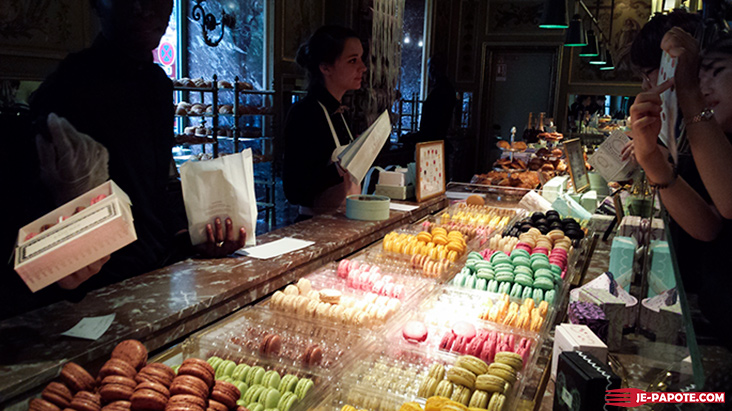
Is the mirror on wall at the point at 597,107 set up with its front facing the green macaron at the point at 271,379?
yes

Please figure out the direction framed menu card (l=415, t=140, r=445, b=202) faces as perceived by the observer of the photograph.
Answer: facing the viewer and to the right of the viewer

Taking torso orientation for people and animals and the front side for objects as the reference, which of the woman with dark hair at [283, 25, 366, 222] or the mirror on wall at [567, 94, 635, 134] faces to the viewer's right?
the woman with dark hair

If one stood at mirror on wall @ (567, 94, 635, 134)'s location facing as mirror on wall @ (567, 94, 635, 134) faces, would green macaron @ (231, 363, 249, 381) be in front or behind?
in front

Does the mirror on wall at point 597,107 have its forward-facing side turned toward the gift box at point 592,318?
yes

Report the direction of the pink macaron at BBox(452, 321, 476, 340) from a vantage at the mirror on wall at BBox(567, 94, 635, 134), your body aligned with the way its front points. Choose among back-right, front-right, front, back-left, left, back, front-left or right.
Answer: front

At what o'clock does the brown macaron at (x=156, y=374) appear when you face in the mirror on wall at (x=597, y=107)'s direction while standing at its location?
The brown macaron is roughly at 12 o'clock from the mirror on wall.

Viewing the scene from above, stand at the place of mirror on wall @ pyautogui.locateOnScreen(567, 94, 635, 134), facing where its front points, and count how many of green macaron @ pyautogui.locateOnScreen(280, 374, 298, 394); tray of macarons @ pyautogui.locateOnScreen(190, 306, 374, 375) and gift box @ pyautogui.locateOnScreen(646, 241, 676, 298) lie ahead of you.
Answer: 3

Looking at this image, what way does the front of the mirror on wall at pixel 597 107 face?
toward the camera

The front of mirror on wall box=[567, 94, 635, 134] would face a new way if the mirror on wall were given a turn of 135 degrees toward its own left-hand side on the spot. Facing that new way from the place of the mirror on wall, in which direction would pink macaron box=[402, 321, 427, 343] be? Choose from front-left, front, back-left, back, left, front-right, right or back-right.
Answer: back-right

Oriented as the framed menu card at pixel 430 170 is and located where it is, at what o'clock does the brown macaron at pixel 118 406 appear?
The brown macaron is roughly at 2 o'clock from the framed menu card.

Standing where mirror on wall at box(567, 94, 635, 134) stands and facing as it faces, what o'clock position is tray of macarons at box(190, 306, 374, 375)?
The tray of macarons is roughly at 12 o'clock from the mirror on wall.

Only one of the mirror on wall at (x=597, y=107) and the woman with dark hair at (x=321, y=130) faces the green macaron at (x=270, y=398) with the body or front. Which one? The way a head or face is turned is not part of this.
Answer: the mirror on wall

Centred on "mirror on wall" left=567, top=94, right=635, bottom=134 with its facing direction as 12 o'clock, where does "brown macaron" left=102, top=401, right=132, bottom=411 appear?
The brown macaron is roughly at 12 o'clock from the mirror on wall.

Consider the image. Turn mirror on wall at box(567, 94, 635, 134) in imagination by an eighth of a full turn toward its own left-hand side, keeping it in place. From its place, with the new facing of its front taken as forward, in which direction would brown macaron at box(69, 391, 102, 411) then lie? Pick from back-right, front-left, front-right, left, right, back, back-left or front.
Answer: front-right

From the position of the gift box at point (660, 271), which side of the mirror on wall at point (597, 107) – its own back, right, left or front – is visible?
front
